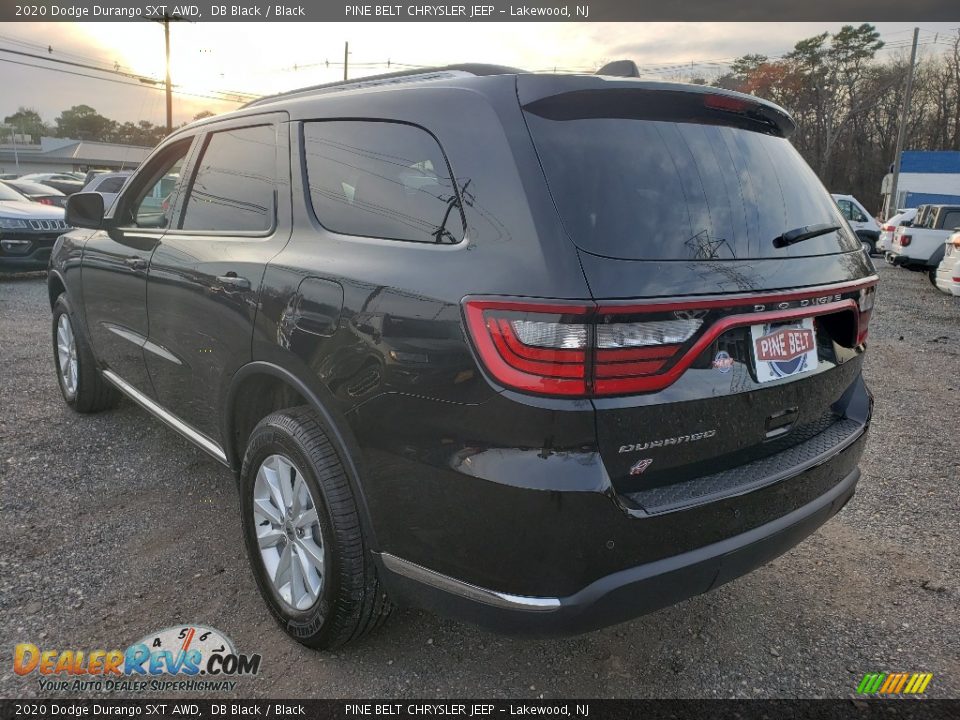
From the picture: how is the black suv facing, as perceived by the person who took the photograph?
facing away from the viewer and to the left of the viewer

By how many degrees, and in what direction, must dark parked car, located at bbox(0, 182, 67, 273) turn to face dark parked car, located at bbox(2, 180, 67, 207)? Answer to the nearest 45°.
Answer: approximately 135° to its left

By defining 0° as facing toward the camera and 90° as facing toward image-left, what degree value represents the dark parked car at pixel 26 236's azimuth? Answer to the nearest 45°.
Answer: approximately 315°

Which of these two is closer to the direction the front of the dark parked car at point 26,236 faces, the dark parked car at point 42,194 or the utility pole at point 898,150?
the utility pole

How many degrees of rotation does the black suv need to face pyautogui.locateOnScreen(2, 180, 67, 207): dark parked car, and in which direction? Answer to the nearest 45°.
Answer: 0° — it already faces it

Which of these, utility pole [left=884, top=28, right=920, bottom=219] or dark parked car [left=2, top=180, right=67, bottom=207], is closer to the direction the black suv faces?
the dark parked car

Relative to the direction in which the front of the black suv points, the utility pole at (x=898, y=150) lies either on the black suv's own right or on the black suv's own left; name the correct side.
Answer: on the black suv's own right

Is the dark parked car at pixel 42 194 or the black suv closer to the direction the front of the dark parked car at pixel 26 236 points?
the black suv
